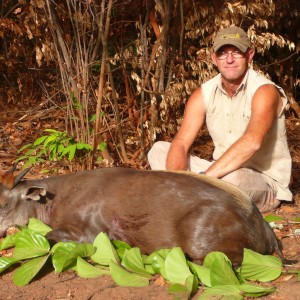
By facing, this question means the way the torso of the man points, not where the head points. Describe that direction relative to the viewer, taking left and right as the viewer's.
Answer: facing the viewer and to the left of the viewer

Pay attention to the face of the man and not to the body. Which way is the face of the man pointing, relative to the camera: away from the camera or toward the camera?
toward the camera

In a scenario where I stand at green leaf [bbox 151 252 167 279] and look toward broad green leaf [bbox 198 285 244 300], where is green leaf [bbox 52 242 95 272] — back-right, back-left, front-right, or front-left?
back-right

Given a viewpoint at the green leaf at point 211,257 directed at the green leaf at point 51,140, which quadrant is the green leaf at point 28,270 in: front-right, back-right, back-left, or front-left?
front-left

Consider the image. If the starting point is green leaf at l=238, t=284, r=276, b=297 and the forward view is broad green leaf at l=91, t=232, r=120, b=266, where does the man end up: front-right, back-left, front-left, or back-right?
front-right

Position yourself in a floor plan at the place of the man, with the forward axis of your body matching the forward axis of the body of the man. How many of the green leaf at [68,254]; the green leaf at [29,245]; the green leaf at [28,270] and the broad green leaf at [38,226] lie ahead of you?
4

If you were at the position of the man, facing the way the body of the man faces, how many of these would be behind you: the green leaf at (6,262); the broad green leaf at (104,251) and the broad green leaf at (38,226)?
0

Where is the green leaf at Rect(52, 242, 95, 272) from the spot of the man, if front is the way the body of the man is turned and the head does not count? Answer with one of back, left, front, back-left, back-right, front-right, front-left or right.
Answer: front

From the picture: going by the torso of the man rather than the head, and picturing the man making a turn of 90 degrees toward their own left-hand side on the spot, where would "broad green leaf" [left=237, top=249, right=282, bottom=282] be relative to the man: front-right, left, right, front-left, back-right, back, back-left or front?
front-right

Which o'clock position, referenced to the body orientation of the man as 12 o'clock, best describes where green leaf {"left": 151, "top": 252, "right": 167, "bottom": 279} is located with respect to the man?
The green leaf is roughly at 11 o'clock from the man.

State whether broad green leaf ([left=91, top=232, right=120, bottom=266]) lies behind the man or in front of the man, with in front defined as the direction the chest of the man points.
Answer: in front

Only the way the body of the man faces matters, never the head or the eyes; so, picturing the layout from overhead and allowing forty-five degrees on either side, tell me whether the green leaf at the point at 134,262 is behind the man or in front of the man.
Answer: in front

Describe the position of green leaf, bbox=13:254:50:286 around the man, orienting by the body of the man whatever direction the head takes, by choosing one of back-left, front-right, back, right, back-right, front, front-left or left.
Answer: front

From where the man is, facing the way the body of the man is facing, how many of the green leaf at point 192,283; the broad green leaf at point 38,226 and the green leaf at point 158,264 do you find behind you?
0

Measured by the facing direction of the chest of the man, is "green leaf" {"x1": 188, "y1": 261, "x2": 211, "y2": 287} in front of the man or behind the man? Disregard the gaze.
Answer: in front

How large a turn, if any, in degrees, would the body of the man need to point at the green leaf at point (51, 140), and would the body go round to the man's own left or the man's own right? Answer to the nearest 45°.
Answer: approximately 45° to the man's own right
